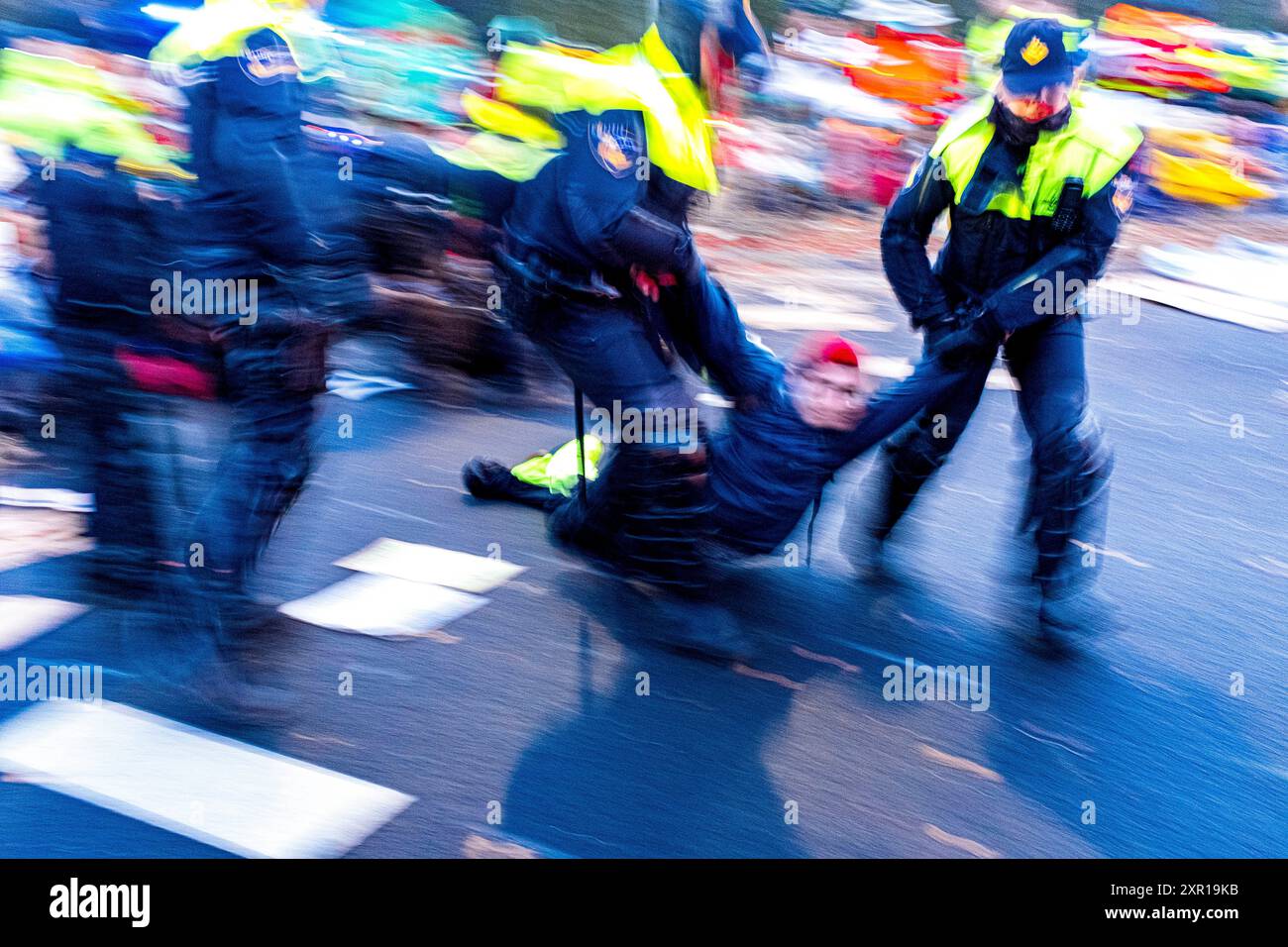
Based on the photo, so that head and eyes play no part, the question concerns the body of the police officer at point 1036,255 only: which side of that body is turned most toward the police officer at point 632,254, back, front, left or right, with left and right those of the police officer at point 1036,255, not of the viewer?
right
